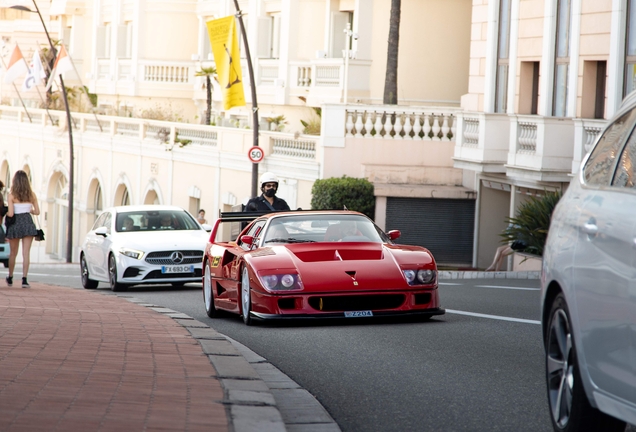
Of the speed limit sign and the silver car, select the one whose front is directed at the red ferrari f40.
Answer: the speed limit sign

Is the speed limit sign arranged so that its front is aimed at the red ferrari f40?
yes

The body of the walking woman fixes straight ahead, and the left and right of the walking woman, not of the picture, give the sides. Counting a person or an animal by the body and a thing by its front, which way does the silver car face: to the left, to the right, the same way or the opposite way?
the opposite way
